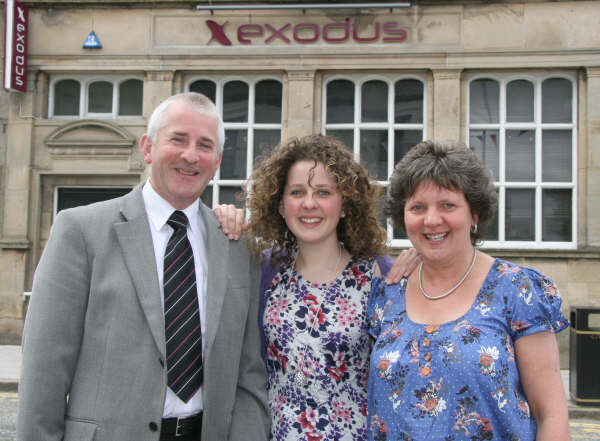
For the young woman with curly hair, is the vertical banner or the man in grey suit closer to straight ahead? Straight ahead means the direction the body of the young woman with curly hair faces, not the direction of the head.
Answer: the man in grey suit

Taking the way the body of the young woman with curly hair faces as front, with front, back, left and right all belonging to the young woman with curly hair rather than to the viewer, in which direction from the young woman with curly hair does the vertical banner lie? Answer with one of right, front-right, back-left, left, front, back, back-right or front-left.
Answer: back-right

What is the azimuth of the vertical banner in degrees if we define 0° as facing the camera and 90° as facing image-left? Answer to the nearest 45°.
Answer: approximately 315°

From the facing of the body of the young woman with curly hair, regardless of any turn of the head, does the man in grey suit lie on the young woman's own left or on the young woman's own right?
on the young woman's own right

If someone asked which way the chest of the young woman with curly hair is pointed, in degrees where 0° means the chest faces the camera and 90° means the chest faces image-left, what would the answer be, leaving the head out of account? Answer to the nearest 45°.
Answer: approximately 0°
